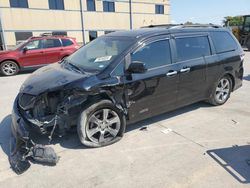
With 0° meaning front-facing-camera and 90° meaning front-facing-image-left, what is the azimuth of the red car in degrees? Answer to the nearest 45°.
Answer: approximately 90°

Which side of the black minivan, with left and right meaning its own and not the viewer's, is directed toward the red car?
right

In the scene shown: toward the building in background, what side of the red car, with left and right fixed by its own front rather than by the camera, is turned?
right

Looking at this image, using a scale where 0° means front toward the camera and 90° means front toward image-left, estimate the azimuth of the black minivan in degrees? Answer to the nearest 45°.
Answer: approximately 45°

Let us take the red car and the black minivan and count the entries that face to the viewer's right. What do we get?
0
